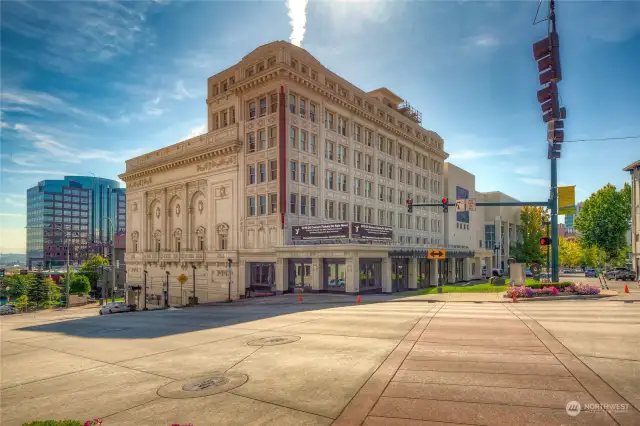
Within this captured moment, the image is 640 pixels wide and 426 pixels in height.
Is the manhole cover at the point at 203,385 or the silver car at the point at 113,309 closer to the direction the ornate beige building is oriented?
the manhole cover

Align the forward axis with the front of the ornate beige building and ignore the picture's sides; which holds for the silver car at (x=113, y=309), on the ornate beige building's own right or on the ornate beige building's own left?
on the ornate beige building's own right
